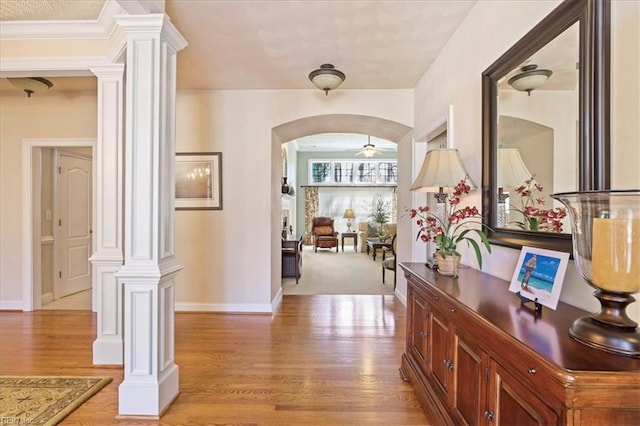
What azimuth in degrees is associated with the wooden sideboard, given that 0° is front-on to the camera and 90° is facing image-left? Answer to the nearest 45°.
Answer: approximately 45°

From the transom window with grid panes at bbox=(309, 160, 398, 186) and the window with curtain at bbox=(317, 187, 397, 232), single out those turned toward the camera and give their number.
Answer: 2

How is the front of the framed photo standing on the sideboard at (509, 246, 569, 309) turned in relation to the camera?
facing the viewer and to the left of the viewer

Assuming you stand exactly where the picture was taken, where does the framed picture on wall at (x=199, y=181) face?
facing the viewer

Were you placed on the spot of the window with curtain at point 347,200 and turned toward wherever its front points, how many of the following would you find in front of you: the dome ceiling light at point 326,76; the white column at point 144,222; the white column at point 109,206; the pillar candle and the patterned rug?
5

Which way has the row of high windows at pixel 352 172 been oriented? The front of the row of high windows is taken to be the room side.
toward the camera

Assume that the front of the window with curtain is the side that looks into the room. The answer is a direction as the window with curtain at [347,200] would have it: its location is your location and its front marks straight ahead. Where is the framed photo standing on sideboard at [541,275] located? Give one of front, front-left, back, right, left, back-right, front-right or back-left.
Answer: front

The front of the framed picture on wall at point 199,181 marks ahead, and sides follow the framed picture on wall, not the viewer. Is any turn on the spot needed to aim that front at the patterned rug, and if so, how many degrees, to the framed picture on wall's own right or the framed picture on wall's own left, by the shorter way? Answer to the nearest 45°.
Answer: approximately 45° to the framed picture on wall's own right

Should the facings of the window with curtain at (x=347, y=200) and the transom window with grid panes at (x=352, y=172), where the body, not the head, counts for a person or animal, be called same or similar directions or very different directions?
same or similar directions

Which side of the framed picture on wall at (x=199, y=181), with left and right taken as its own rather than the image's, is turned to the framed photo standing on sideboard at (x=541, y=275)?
front

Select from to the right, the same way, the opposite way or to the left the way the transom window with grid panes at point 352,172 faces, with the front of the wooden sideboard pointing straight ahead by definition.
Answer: to the left

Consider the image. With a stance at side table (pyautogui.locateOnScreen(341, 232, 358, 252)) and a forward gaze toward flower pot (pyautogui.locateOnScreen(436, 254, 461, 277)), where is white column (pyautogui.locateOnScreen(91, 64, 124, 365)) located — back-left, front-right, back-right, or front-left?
front-right

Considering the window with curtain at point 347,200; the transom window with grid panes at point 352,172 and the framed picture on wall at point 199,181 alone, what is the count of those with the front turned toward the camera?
3
